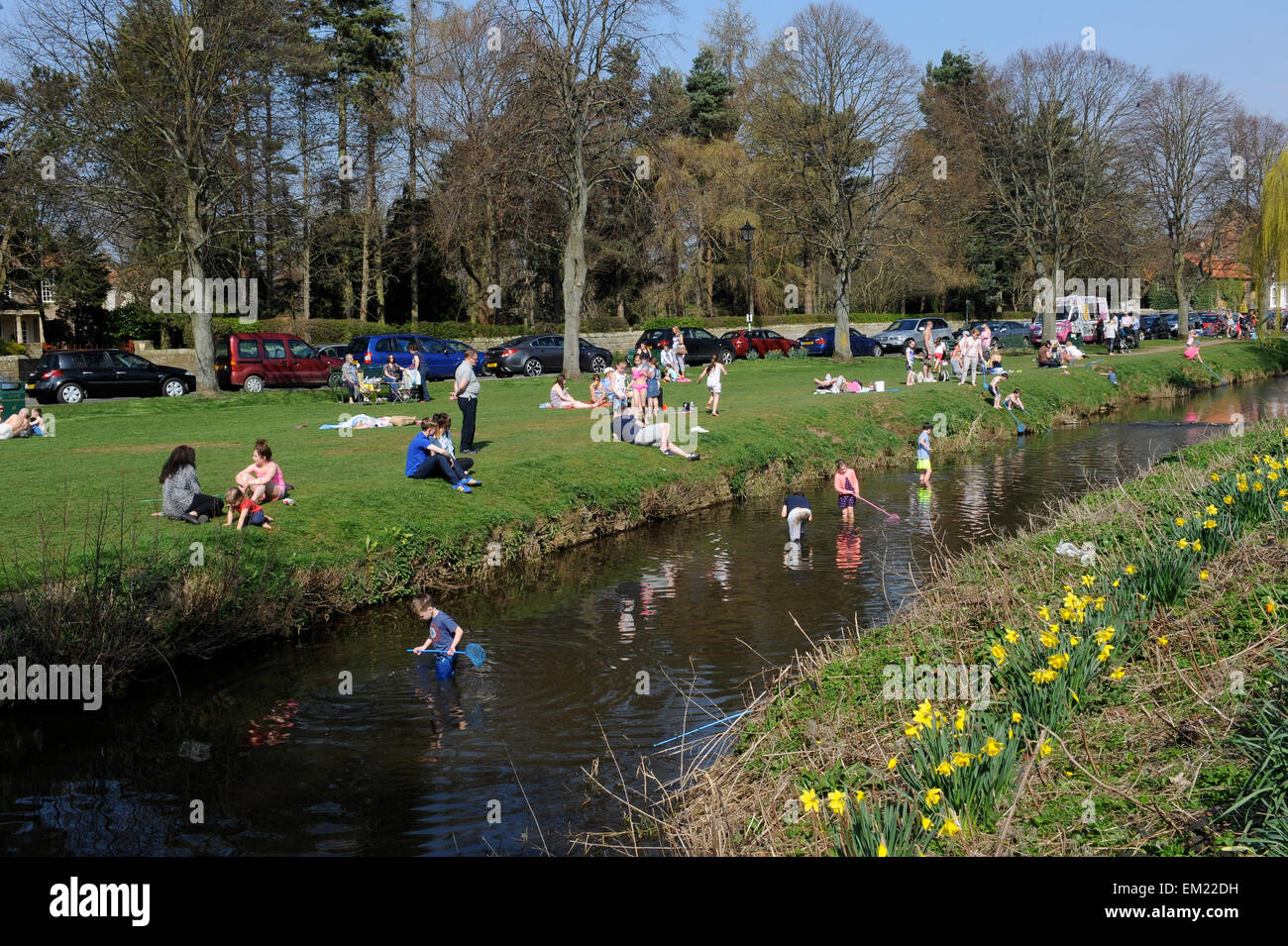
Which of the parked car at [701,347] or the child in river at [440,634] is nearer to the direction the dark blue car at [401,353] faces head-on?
the parked car

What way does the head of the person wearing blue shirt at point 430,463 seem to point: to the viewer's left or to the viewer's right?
to the viewer's right

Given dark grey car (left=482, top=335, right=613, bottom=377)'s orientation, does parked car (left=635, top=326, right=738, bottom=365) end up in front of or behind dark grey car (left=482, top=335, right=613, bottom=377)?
in front

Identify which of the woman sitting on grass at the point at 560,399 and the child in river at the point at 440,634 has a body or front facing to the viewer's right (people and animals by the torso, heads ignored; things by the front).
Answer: the woman sitting on grass

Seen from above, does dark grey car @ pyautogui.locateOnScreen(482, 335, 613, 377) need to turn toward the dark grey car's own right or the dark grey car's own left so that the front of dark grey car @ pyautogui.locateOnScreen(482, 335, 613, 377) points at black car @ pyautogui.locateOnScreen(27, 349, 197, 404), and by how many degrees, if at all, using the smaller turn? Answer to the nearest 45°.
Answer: approximately 180°

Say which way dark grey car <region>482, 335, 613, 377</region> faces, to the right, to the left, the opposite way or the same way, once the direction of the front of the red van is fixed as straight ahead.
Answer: the same way

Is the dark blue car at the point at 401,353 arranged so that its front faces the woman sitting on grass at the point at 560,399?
no

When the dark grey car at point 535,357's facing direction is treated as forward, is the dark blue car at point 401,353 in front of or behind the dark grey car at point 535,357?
behind

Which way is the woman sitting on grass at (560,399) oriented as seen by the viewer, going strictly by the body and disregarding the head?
to the viewer's right

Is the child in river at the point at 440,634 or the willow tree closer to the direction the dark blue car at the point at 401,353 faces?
the willow tree

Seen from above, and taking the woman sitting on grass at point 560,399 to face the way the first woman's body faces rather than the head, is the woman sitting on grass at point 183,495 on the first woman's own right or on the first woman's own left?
on the first woman's own right

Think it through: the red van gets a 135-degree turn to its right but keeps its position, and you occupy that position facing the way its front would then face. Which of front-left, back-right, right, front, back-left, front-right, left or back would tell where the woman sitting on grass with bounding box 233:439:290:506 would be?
front

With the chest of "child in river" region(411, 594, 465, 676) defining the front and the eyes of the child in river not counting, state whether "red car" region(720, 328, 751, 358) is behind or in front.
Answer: behind
